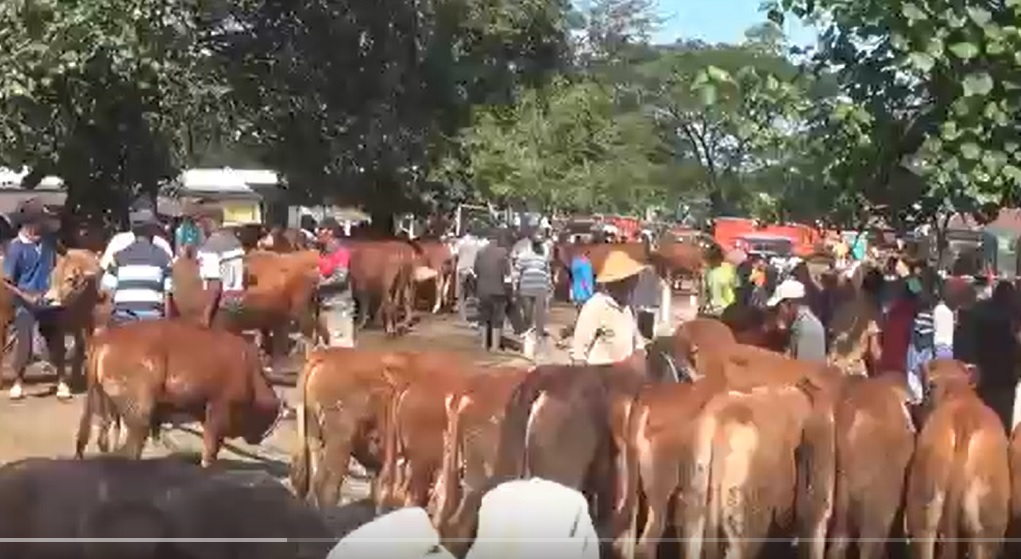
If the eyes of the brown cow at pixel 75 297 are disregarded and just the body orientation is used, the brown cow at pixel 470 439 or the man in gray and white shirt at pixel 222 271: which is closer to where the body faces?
the brown cow

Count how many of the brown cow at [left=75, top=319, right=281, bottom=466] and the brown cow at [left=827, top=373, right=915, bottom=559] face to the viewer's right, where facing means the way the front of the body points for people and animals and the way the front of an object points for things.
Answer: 1

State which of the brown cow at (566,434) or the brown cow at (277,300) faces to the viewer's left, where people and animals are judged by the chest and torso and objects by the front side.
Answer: the brown cow at (277,300)

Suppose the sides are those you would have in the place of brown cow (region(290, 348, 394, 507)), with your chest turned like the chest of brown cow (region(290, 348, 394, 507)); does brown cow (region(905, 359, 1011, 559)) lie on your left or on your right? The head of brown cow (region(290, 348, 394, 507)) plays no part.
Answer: on your right

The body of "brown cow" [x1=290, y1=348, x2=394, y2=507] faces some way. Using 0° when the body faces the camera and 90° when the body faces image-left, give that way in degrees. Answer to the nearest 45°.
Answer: approximately 225°

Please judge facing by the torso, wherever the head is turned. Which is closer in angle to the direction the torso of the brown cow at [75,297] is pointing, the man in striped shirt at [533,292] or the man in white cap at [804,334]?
the man in white cap

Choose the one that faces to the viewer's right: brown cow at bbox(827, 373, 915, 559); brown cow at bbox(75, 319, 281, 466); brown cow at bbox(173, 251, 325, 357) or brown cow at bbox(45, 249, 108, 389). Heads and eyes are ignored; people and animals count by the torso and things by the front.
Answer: brown cow at bbox(75, 319, 281, 466)

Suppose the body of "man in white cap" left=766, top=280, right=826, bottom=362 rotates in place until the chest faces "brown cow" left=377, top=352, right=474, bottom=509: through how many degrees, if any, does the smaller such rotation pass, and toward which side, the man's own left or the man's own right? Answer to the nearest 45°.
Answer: approximately 45° to the man's own left

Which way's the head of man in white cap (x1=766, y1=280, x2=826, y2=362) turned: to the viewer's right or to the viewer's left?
to the viewer's left

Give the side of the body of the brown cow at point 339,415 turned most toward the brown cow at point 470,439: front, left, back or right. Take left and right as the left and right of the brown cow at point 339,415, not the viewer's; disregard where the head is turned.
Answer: right

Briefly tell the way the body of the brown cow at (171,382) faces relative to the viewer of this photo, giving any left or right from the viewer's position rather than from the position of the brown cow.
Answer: facing to the right of the viewer

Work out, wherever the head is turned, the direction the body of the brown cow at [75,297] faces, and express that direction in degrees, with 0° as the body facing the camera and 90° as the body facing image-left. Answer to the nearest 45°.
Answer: approximately 0°

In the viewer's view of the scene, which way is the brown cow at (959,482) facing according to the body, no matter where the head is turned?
away from the camera

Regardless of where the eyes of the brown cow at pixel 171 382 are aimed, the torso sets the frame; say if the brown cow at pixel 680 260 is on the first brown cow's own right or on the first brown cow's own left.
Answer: on the first brown cow's own left

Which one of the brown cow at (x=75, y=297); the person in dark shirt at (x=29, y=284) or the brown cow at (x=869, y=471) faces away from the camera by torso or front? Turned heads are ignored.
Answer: the brown cow at (x=869, y=471)
